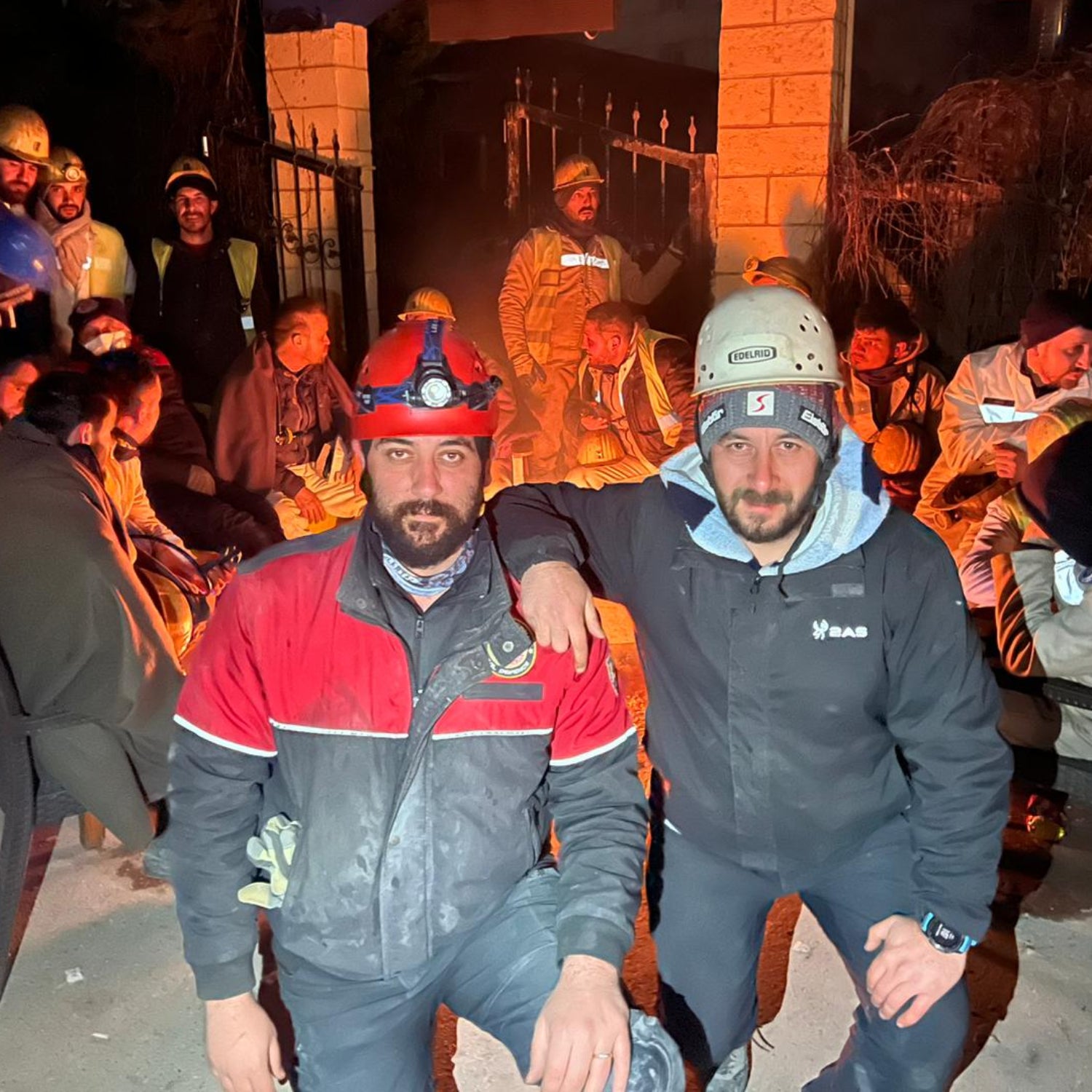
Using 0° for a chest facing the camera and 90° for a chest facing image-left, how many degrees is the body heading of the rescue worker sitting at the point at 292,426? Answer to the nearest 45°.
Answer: approximately 315°

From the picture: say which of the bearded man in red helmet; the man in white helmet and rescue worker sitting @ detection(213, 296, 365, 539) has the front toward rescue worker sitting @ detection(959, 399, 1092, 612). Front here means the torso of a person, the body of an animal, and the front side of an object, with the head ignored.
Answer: rescue worker sitting @ detection(213, 296, 365, 539)

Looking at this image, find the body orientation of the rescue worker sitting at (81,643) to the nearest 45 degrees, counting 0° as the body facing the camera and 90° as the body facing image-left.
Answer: approximately 225°

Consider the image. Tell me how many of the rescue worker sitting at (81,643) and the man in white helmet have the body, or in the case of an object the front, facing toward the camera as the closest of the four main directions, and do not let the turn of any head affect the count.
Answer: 1

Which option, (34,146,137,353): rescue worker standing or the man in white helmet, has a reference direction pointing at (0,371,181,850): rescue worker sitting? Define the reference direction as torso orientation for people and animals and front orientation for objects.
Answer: (34,146,137,353): rescue worker standing

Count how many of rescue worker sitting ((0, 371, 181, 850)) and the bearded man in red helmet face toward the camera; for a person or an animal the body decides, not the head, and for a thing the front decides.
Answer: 1

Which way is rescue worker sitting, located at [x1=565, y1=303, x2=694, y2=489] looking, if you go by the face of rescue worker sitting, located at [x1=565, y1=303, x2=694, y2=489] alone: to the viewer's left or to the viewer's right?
to the viewer's left

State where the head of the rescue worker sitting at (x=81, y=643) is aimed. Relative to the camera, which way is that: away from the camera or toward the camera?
away from the camera

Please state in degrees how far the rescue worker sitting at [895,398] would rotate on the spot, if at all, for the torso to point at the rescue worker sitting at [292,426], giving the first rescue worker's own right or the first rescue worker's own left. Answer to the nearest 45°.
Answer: approximately 45° to the first rescue worker's own right

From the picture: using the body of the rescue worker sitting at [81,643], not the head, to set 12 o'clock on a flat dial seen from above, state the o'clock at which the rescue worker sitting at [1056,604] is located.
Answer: the rescue worker sitting at [1056,604] is roughly at 2 o'clock from the rescue worker sitting at [81,643].

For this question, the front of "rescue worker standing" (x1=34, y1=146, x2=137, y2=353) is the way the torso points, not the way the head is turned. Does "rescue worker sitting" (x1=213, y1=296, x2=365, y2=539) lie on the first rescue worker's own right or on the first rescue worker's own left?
on the first rescue worker's own left

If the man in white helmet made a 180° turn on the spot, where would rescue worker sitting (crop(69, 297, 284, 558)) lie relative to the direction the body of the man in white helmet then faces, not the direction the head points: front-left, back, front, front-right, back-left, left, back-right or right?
front-left

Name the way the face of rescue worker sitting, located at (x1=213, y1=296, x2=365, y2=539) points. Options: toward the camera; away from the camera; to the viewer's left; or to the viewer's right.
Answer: to the viewer's right
